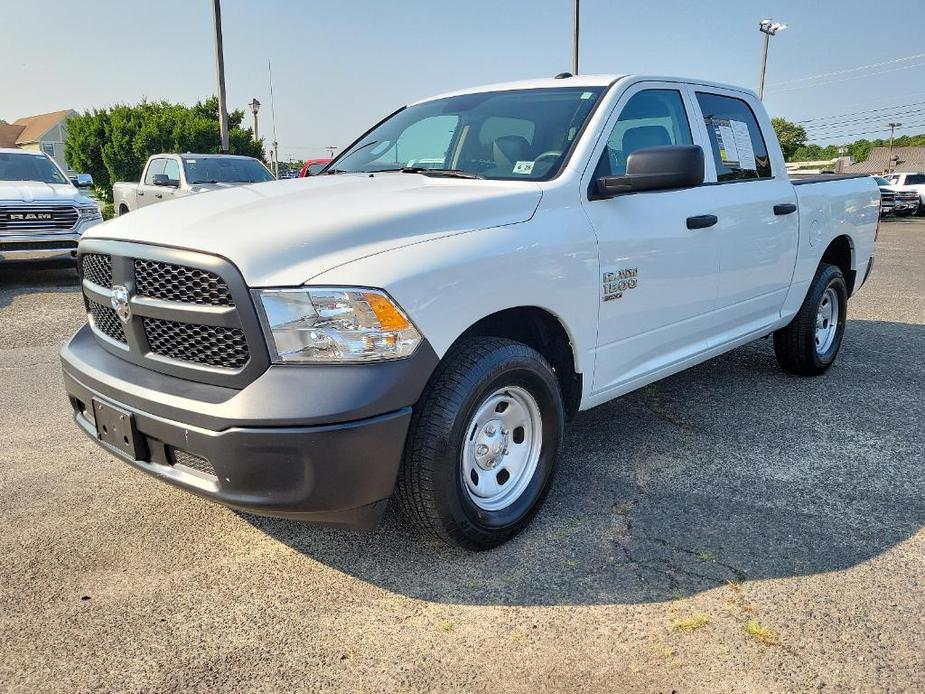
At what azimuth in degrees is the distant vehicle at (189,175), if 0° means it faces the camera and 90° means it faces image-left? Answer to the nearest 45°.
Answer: approximately 315°

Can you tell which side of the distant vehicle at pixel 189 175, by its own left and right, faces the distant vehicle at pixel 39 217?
right

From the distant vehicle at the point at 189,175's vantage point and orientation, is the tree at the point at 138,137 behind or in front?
behind

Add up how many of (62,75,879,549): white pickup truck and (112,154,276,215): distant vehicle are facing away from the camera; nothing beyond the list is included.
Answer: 0

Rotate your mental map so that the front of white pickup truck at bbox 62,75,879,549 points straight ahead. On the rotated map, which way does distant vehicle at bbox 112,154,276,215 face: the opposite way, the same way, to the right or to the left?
to the left

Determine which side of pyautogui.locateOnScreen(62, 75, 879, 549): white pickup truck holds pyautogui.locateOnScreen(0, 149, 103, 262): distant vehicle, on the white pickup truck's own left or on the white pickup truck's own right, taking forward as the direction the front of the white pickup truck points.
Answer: on the white pickup truck's own right

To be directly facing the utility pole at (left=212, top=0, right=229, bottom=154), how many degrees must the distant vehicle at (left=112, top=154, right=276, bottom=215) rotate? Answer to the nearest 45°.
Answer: approximately 135° to its left

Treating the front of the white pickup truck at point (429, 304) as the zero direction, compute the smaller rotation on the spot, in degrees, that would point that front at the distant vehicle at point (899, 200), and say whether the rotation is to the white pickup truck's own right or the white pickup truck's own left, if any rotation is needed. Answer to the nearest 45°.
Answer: approximately 180°

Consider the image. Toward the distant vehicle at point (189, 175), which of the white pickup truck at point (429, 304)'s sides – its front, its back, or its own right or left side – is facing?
right

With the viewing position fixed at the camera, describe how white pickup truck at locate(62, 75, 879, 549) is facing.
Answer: facing the viewer and to the left of the viewer
